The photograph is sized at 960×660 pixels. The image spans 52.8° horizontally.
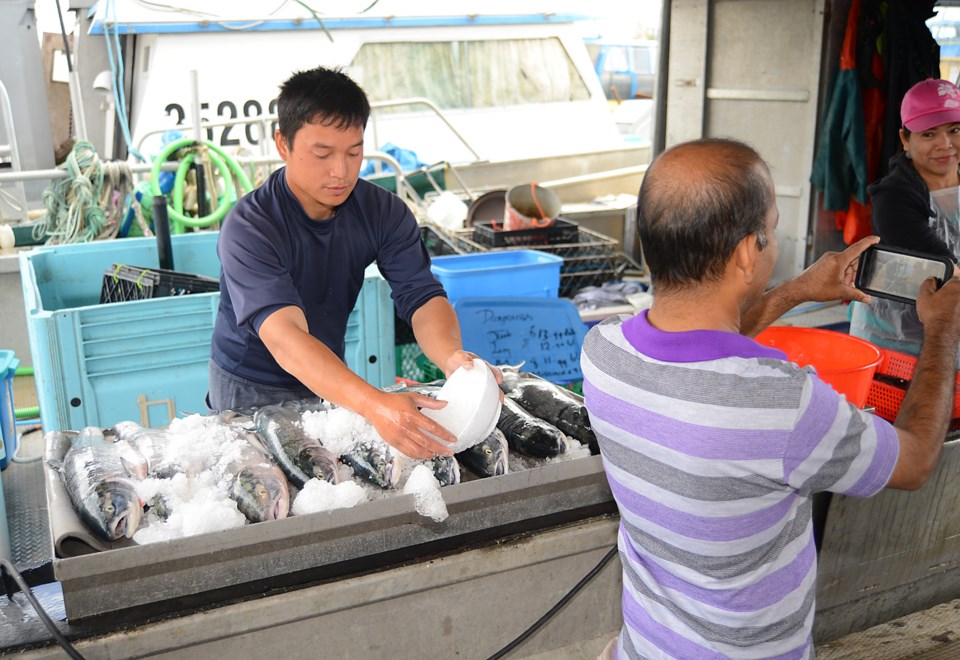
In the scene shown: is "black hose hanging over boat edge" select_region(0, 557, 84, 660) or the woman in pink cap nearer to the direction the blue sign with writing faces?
the black hose hanging over boat edge

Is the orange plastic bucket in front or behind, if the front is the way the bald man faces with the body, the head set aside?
in front

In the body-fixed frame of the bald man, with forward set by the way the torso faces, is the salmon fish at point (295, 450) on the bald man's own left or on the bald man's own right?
on the bald man's own left

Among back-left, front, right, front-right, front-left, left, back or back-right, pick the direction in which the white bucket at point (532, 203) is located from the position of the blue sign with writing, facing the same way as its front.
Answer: back

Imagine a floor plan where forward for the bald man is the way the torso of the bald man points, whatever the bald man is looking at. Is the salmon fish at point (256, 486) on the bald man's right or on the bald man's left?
on the bald man's left

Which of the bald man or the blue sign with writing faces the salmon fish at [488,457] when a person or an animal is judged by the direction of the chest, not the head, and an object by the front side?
the blue sign with writing

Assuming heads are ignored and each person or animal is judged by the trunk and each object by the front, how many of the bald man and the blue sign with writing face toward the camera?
1

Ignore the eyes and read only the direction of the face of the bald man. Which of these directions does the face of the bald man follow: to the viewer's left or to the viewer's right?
to the viewer's right

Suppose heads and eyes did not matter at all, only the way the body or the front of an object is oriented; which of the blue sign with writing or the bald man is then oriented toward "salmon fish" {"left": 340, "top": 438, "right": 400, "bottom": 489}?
the blue sign with writing

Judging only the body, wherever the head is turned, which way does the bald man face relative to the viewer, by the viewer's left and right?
facing away from the viewer and to the right of the viewer

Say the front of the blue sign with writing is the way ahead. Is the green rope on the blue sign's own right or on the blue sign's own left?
on the blue sign's own right

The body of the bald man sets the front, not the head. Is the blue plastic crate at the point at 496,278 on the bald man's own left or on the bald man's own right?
on the bald man's own left
